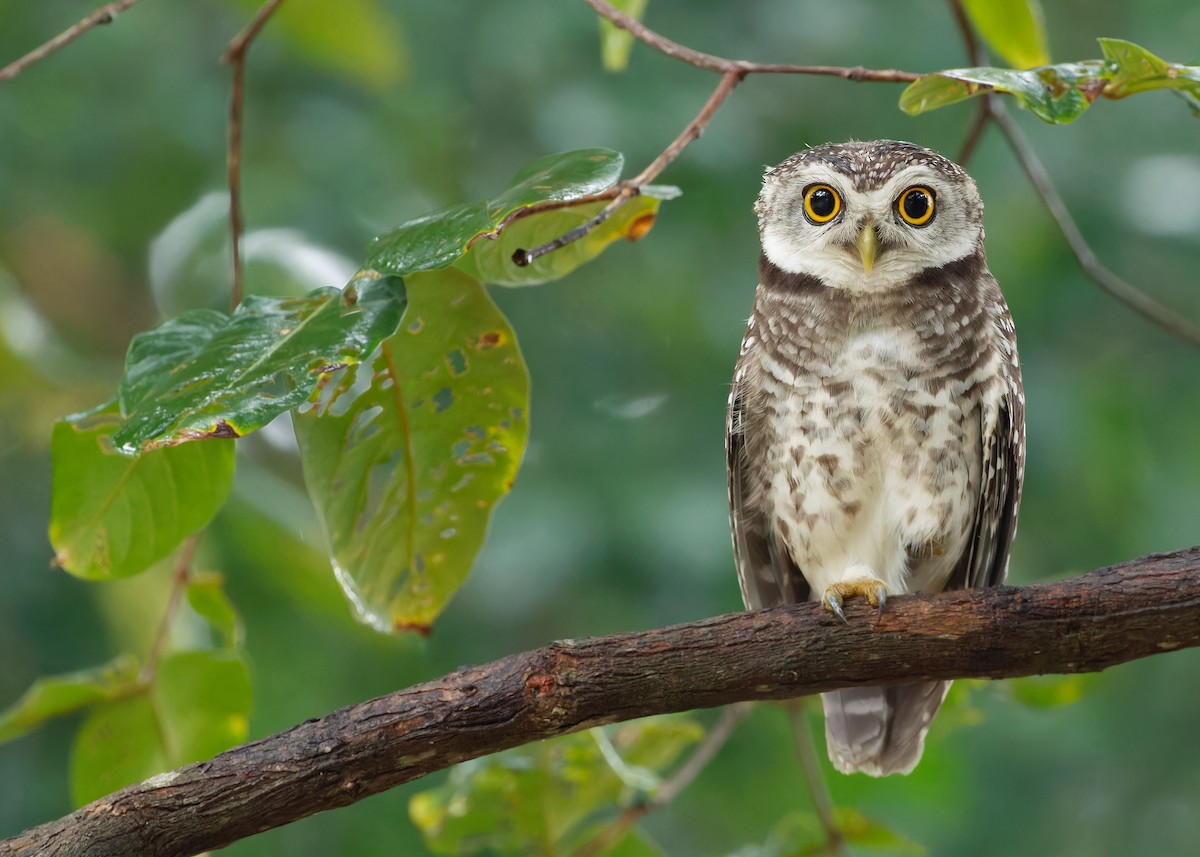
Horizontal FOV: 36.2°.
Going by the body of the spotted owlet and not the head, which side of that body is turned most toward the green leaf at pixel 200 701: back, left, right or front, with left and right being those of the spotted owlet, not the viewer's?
right

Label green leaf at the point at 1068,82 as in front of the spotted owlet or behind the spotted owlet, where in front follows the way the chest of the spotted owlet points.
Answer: in front

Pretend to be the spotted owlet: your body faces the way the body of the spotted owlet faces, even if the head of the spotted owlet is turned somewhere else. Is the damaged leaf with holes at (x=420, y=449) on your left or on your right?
on your right

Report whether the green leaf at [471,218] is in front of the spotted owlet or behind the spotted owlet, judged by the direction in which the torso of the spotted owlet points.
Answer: in front

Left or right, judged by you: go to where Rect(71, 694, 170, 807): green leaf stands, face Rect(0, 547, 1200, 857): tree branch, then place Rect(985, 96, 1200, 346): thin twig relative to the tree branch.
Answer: left

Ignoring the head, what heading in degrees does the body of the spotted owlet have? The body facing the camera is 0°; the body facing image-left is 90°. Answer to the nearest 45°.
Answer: approximately 0°

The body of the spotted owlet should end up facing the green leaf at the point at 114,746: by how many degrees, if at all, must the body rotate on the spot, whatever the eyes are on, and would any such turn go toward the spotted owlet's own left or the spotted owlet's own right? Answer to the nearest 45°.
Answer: approximately 90° to the spotted owlet's own right

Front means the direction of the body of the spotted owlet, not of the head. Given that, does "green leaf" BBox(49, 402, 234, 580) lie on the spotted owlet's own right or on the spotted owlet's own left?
on the spotted owlet's own right

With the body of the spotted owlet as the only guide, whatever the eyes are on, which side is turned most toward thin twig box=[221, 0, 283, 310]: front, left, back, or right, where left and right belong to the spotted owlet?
right
